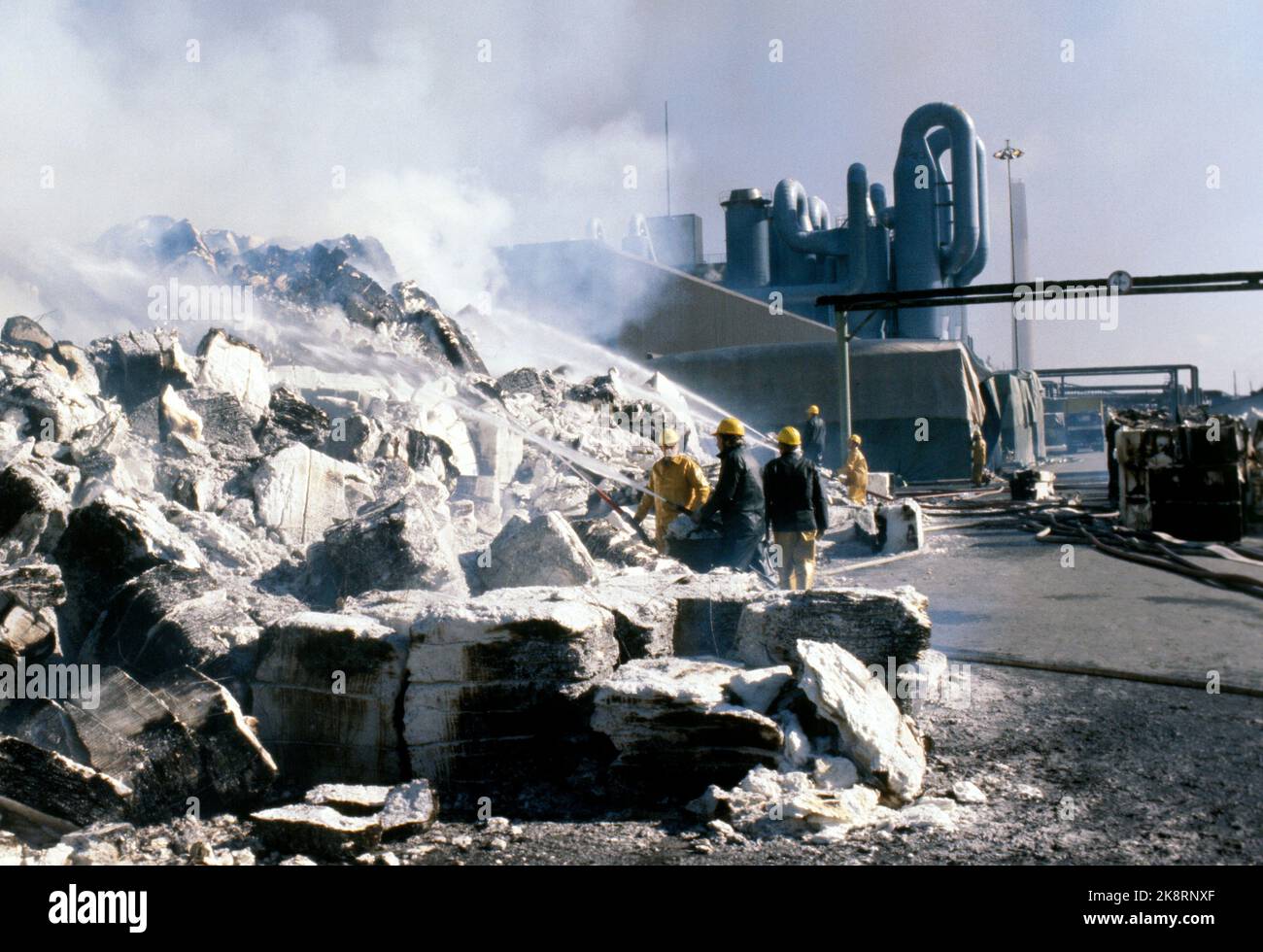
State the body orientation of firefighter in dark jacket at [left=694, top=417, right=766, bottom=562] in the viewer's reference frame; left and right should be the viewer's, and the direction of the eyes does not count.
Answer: facing away from the viewer and to the left of the viewer

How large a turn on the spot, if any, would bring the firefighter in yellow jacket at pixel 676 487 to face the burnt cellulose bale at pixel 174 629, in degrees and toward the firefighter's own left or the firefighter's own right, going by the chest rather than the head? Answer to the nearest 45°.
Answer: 0° — they already face it

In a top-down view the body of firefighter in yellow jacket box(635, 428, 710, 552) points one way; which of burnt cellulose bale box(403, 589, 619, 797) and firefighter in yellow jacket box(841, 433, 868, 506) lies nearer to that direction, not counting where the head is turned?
the burnt cellulose bale

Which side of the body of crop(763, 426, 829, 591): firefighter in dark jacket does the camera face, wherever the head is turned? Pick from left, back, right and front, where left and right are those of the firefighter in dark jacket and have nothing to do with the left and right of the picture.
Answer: back

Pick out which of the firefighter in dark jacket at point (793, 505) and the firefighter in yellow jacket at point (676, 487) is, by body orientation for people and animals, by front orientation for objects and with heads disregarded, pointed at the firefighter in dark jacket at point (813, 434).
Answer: the firefighter in dark jacket at point (793, 505)

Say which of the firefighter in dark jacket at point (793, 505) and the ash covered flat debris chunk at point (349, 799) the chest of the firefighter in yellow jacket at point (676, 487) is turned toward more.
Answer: the ash covered flat debris chunk

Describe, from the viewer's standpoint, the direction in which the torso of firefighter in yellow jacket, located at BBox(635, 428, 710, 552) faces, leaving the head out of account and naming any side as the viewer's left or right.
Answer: facing the viewer and to the left of the viewer

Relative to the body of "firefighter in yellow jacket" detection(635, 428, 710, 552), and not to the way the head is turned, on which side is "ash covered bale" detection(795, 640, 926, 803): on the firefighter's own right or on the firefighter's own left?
on the firefighter's own left

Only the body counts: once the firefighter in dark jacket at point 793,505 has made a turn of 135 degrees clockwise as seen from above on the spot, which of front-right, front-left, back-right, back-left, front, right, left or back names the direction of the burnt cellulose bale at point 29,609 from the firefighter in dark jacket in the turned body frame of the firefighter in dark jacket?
right

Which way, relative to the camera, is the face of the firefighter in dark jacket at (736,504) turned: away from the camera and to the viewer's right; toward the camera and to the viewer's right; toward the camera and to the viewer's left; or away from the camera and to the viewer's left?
away from the camera and to the viewer's left

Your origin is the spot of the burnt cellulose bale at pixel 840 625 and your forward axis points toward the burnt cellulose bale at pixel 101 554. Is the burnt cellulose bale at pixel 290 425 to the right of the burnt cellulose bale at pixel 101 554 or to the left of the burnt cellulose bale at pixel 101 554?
right

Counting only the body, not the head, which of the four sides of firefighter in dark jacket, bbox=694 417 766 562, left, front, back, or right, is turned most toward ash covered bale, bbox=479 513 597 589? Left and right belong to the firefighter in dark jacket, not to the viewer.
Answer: left

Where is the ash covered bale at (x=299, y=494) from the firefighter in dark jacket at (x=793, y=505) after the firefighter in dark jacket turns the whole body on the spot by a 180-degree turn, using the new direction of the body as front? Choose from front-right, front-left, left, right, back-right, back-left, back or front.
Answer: right
